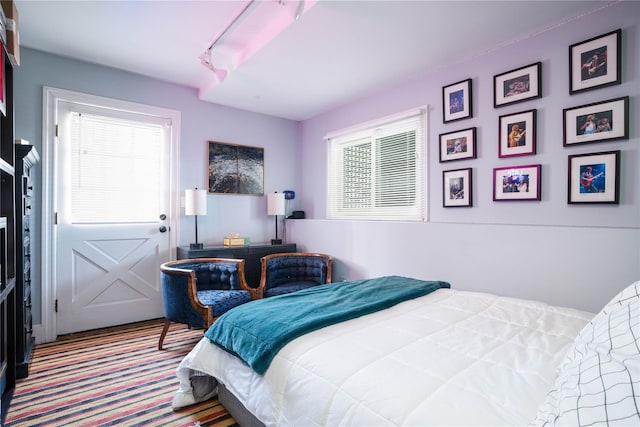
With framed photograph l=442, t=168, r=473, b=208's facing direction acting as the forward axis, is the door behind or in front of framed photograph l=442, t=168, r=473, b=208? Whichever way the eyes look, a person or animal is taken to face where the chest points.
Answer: in front

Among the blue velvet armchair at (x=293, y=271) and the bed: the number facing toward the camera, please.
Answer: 1

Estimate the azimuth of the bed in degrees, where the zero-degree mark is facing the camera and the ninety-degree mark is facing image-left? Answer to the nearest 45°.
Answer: approximately 135°

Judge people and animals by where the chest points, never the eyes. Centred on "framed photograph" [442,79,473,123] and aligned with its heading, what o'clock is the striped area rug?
The striped area rug is roughly at 12 o'clock from the framed photograph.

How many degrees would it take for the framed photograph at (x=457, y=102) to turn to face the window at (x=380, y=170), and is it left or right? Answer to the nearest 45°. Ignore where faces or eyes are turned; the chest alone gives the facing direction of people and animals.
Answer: approximately 90° to its right

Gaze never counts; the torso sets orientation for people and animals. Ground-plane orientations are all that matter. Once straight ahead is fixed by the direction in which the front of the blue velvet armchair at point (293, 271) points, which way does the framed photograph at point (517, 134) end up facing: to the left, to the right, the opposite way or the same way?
to the right

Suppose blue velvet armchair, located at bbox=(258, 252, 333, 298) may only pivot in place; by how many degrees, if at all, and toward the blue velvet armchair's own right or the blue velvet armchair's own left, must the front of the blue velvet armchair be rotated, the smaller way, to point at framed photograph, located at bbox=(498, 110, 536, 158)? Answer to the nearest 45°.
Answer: approximately 45° to the blue velvet armchair's own left

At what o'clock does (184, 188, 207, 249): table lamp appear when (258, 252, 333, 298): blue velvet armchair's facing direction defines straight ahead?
The table lamp is roughly at 3 o'clock from the blue velvet armchair.

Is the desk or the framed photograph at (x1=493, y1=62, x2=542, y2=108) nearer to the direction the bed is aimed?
the desk
